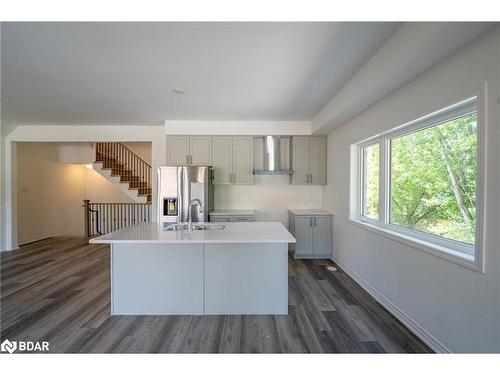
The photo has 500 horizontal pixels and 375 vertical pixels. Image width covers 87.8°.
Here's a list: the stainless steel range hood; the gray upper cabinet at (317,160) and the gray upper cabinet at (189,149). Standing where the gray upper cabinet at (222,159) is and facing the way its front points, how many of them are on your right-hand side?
1

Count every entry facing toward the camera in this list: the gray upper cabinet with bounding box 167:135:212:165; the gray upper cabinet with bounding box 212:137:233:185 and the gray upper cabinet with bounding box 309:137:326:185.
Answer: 3

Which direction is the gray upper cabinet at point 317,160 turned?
toward the camera

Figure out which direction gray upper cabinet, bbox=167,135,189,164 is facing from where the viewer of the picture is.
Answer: facing the viewer

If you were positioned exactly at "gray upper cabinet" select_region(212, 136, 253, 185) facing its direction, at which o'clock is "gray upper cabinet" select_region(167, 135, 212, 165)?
"gray upper cabinet" select_region(167, 135, 212, 165) is roughly at 3 o'clock from "gray upper cabinet" select_region(212, 136, 253, 185).

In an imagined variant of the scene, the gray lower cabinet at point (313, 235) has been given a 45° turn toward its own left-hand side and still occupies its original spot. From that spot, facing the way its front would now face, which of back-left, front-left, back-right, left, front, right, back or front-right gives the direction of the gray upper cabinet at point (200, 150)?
back-right

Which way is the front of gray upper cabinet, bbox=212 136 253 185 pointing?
toward the camera

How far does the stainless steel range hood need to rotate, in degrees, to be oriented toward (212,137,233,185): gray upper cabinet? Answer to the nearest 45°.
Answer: approximately 90° to its right
